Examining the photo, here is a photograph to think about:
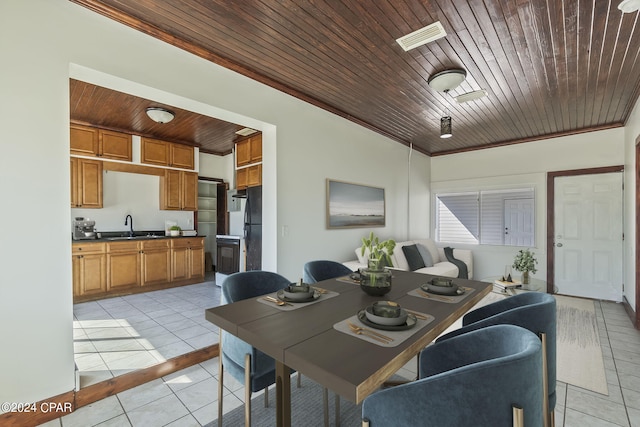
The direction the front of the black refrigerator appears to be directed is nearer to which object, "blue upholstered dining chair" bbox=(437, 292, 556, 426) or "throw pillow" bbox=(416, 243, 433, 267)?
the blue upholstered dining chair

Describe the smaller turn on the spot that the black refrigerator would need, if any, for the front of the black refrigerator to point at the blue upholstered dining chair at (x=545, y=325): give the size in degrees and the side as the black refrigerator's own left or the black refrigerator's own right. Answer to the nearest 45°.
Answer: approximately 90° to the black refrigerator's own left

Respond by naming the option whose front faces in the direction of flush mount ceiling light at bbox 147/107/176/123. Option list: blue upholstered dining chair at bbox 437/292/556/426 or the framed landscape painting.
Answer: the blue upholstered dining chair

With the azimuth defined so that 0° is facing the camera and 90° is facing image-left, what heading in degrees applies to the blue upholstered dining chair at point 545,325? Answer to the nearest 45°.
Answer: approximately 90°

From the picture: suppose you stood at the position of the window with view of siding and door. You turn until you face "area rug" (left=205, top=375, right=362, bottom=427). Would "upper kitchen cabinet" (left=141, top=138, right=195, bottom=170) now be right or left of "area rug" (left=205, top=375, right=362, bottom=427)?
right

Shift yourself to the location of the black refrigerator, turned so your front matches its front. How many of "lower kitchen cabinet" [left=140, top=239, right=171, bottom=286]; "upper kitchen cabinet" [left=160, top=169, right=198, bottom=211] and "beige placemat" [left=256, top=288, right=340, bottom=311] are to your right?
2

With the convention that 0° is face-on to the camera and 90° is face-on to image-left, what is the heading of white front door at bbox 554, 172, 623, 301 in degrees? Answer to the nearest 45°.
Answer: approximately 0°

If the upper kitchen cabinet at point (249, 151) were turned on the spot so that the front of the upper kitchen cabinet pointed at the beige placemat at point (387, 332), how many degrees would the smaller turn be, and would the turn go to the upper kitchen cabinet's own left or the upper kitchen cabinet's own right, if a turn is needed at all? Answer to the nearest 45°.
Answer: approximately 45° to the upper kitchen cabinet's own left

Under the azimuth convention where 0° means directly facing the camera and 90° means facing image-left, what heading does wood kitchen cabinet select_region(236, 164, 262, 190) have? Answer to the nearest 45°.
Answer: approximately 45°

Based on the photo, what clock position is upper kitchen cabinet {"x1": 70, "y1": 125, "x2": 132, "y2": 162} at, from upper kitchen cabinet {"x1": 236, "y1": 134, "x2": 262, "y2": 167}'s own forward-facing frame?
upper kitchen cabinet {"x1": 70, "y1": 125, "x2": 132, "y2": 162} is roughly at 2 o'clock from upper kitchen cabinet {"x1": 236, "y1": 134, "x2": 262, "y2": 167}.

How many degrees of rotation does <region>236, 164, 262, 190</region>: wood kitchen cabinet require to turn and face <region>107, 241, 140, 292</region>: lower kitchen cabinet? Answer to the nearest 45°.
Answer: approximately 45° to its right
